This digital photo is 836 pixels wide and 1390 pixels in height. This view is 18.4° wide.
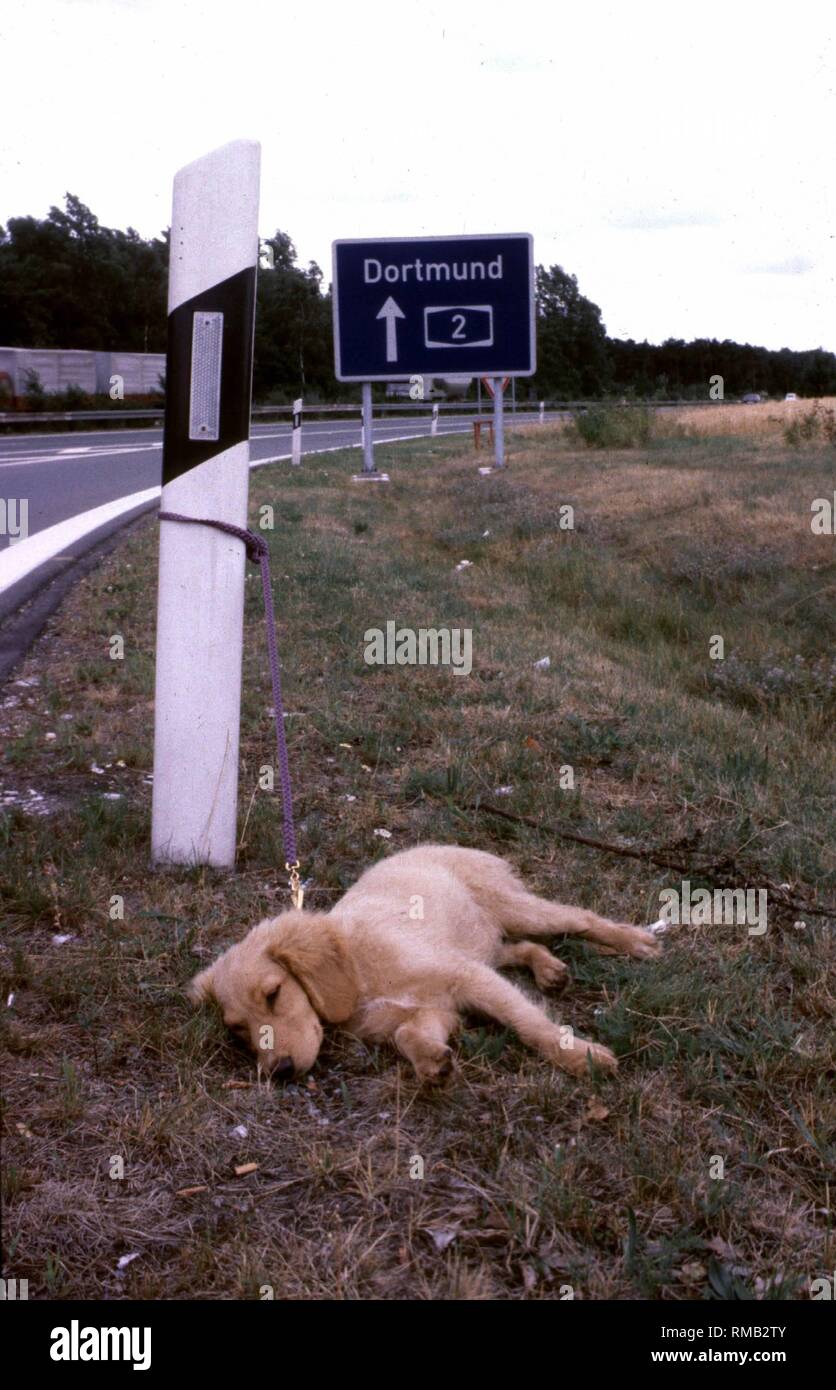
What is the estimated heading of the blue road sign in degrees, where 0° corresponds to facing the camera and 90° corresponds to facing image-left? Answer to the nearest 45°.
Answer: approximately 0°

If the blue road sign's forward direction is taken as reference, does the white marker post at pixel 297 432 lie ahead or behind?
behind

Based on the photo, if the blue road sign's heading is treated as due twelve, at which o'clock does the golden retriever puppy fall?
The golden retriever puppy is roughly at 12 o'clock from the blue road sign.

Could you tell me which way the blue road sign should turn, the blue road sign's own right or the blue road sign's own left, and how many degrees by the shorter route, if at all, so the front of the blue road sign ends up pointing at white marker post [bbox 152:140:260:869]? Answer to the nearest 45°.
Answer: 0° — it already faces it

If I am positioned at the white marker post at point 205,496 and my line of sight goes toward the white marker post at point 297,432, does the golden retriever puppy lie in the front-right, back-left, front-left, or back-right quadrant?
back-right
